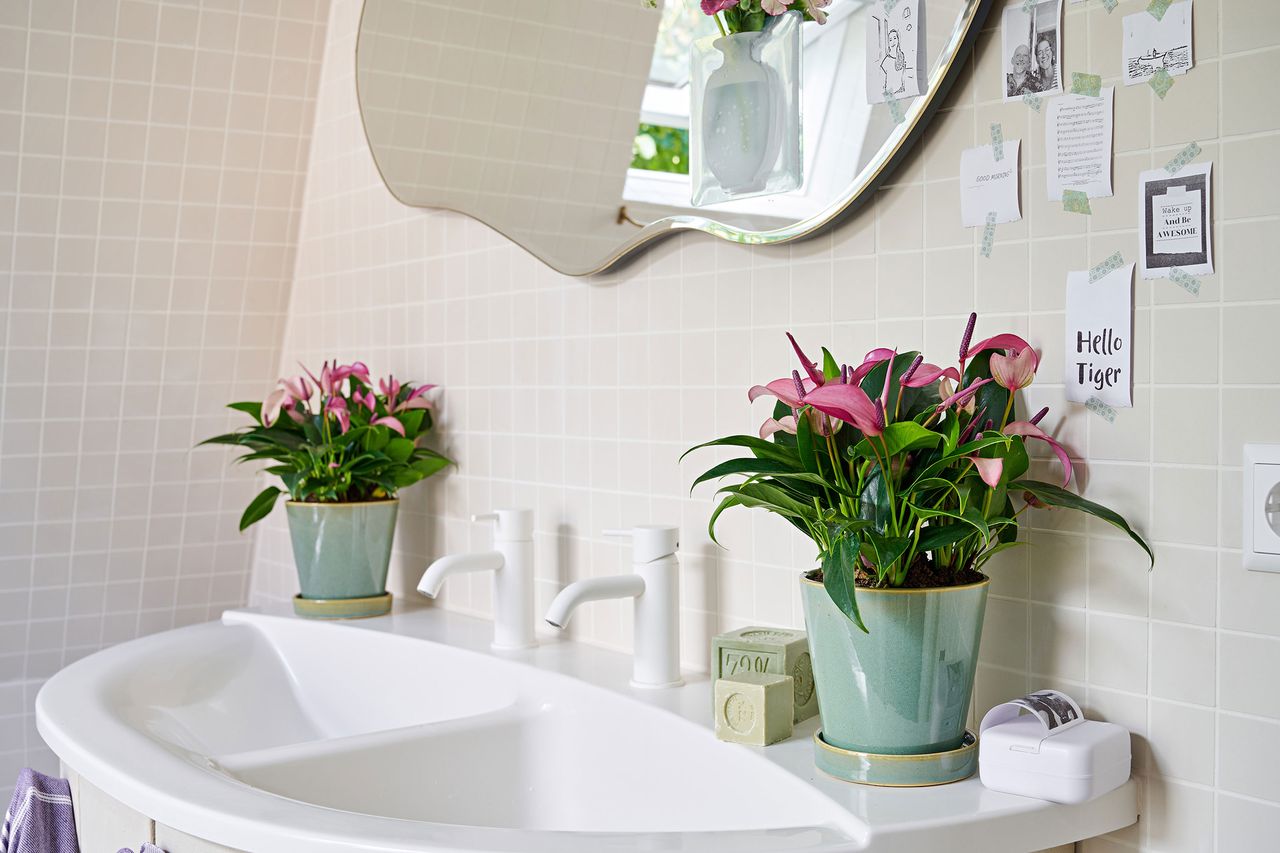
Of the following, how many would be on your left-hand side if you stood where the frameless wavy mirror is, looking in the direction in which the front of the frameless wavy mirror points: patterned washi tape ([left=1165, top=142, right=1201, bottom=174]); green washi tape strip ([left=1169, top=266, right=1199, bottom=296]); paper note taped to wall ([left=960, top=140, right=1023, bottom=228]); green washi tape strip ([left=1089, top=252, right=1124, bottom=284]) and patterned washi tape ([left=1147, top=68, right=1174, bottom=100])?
5

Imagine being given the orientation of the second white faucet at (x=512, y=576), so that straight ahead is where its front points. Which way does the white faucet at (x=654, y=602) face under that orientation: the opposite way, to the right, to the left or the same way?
the same way

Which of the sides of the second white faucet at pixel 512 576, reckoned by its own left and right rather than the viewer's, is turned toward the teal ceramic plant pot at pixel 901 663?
left

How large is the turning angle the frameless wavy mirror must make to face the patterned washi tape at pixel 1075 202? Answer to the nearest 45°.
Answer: approximately 90° to its left

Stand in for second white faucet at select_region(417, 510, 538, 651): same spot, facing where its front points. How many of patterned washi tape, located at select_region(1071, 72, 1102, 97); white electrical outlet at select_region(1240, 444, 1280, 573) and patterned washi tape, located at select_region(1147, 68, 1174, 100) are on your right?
0

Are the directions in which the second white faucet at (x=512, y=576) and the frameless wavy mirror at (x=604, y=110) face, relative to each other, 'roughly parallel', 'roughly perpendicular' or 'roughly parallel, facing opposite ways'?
roughly parallel

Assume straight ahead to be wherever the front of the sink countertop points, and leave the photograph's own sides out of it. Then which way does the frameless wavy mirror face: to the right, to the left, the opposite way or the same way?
the same way

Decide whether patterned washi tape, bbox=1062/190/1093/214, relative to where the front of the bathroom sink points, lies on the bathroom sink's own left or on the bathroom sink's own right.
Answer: on the bathroom sink's own left

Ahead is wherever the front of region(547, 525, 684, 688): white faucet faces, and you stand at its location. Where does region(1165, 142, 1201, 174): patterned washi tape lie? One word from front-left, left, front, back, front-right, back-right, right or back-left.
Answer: left

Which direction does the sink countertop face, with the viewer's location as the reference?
facing the viewer and to the left of the viewer

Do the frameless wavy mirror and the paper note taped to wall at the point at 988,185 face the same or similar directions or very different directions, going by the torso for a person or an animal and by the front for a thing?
same or similar directions

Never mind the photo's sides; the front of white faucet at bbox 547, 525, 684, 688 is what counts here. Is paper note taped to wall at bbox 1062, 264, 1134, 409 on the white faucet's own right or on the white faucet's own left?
on the white faucet's own left

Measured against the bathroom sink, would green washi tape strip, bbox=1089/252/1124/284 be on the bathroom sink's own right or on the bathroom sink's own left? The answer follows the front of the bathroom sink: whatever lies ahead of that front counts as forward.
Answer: on the bathroom sink's own left

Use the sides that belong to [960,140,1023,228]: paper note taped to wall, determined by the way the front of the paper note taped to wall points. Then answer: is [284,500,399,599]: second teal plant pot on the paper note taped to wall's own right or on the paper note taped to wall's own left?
on the paper note taped to wall's own right
